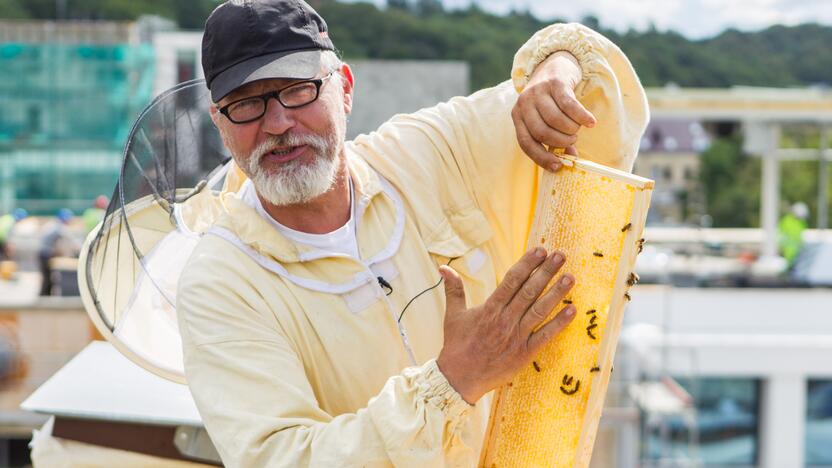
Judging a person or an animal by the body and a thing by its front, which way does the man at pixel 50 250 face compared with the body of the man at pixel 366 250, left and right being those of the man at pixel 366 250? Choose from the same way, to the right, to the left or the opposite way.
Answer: to the left

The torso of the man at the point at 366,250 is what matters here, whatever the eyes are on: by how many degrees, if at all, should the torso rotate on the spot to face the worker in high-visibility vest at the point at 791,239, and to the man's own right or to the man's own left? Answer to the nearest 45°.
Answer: approximately 135° to the man's own left

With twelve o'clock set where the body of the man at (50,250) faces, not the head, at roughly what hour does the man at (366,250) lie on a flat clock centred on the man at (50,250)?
the man at (366,250) is roughly at 3 o'clock from the man at (50,250).

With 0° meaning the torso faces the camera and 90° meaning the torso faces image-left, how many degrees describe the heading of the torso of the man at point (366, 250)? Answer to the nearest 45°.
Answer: approximately 0°

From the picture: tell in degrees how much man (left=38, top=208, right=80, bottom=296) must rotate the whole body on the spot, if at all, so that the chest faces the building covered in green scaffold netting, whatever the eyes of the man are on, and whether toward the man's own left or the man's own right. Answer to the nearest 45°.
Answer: approximately 90° to the man's own left

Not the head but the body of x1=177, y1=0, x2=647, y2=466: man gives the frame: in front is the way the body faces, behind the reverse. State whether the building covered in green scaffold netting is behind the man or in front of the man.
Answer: behind

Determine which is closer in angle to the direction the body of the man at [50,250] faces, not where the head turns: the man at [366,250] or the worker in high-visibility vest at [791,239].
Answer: the worker in high-visibility vest

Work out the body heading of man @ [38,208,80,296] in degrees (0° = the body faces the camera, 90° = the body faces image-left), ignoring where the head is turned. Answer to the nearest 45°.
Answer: approximately 270°
